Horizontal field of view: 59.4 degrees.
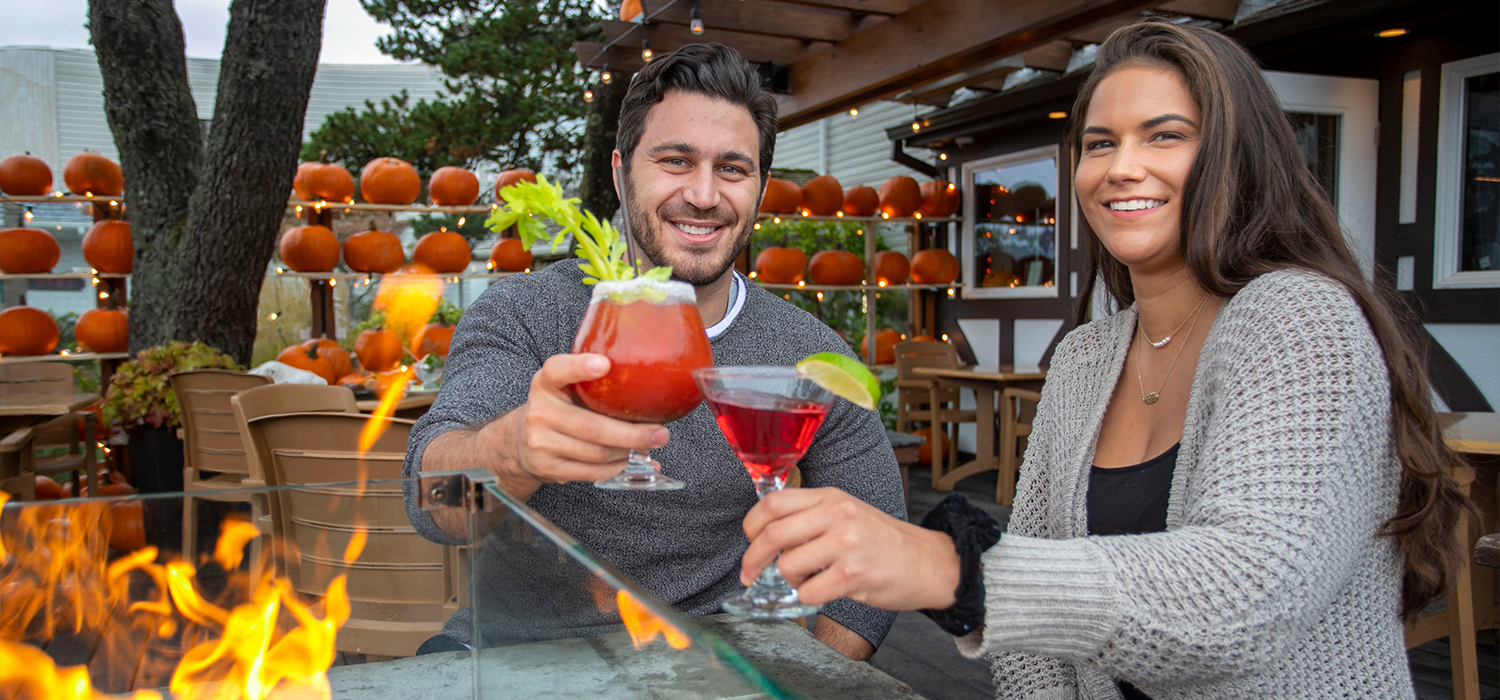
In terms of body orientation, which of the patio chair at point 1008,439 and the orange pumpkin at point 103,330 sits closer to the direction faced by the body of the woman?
the orange pumpkin

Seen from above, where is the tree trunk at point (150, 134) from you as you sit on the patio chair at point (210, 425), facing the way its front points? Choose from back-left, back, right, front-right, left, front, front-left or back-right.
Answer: front-left

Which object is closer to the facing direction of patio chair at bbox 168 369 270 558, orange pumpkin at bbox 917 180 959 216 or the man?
the orange pumpkin

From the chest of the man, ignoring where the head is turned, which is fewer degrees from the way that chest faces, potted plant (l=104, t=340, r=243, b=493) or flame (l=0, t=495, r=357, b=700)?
the flame

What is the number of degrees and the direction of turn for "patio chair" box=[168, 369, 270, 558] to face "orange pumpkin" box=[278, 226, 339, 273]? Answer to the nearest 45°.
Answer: approximately 45° to its left

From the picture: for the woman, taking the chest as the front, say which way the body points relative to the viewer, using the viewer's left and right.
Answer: facing the viewer and to the left of the viewer

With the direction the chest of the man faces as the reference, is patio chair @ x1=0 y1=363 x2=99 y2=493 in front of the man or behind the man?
behind

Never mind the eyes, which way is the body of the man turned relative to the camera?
toward the camera

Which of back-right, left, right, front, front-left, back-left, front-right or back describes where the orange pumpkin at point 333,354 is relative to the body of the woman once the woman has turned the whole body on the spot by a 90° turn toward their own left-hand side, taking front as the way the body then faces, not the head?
back
